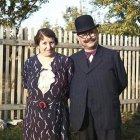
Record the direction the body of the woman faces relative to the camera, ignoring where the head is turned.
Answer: toward the camera

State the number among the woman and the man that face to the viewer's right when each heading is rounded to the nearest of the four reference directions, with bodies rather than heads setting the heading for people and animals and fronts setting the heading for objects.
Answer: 0

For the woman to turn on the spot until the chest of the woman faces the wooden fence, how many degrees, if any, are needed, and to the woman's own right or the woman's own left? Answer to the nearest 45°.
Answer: approximately 180°

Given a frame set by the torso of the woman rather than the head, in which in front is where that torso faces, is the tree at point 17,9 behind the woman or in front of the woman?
behind

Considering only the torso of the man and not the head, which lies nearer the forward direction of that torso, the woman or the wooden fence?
the woman

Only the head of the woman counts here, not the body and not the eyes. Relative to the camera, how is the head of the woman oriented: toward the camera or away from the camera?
toward the camera

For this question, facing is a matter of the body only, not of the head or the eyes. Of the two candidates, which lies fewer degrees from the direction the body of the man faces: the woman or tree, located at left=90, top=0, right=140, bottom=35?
the woman

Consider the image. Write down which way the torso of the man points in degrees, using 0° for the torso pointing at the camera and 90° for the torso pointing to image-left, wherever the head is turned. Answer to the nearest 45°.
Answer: approximately 45°

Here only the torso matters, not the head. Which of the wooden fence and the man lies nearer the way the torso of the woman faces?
the man

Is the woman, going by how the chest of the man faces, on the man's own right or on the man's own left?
on the man's own right
